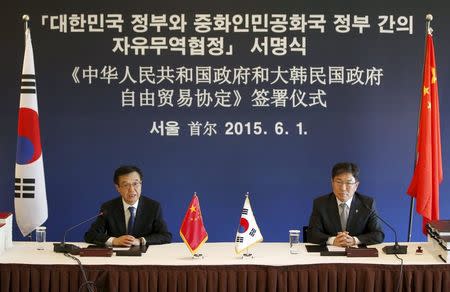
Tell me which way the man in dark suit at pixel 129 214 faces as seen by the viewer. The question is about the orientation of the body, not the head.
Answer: toward the camera

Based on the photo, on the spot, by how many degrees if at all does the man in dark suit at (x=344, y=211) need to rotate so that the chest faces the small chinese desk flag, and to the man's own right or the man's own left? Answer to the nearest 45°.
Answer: approximately 45° to the man's own right

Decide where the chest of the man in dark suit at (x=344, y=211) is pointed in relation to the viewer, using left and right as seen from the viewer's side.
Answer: facing the viewer

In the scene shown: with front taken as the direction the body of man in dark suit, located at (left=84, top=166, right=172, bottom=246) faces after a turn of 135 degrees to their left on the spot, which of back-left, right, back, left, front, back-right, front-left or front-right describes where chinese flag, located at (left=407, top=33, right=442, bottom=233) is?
front-right

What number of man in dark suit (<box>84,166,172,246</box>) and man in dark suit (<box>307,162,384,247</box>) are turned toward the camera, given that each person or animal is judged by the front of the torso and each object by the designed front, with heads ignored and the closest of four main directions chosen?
2

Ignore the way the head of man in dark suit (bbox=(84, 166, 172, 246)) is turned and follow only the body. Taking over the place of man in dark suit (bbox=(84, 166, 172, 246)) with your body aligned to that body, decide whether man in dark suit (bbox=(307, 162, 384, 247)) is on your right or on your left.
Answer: on your left

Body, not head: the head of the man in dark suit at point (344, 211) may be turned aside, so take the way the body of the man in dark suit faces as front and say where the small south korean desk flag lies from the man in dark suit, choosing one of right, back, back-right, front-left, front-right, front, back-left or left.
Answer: front-right

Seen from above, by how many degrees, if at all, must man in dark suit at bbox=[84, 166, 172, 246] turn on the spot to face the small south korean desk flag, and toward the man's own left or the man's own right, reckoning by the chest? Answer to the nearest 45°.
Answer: approximately 45° to the man's own left

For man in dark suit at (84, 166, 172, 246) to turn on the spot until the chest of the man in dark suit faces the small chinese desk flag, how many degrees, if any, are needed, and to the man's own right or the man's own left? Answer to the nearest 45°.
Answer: approximately 45° to the man's own left
